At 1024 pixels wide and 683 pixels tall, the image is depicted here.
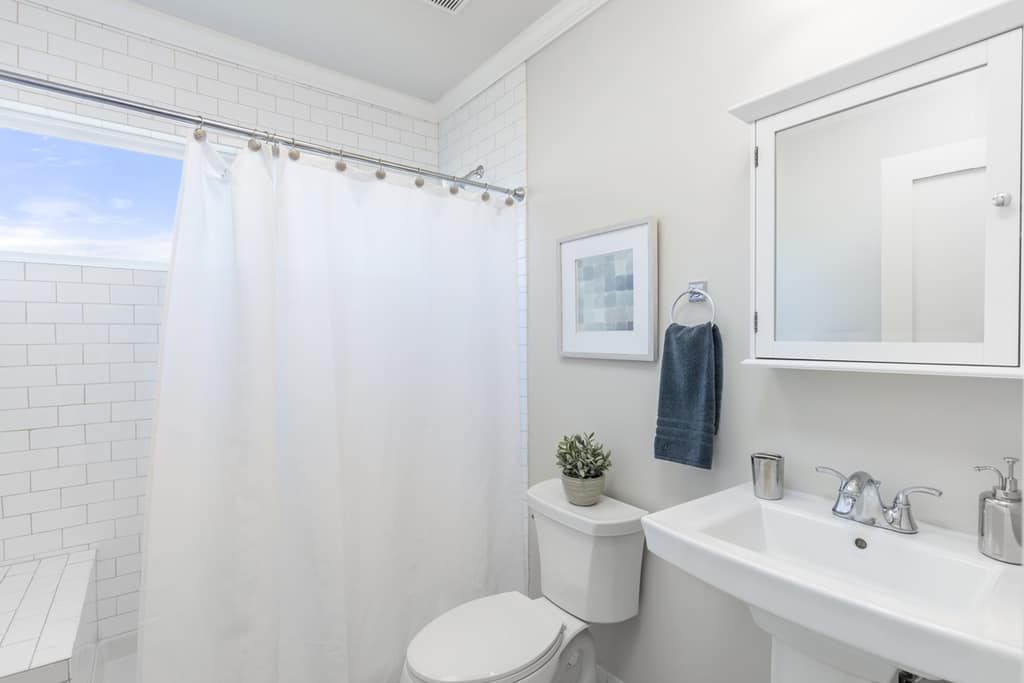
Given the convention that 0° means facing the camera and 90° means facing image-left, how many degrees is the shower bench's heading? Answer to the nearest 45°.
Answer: approximately 270°

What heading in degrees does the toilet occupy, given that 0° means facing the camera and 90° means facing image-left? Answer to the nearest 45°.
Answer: approximately 45°

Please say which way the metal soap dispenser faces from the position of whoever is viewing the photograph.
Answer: facing to the left of the viewer

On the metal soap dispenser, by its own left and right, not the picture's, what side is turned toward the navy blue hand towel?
front

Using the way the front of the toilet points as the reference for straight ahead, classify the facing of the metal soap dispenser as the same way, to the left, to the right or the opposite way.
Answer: to the right

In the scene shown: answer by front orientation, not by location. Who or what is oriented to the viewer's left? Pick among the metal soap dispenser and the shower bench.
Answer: the metal soap dispenser

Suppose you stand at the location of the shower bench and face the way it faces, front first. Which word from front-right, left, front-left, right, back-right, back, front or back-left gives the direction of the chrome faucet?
front-right

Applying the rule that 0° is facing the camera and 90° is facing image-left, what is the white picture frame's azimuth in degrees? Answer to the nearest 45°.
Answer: approximately 45°

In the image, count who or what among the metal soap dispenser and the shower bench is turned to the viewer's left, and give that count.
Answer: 1

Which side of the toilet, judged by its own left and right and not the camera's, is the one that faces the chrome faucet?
left

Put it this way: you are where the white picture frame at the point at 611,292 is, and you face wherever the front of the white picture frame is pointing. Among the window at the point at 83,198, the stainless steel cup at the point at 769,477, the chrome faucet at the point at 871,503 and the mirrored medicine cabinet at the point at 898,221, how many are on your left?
3

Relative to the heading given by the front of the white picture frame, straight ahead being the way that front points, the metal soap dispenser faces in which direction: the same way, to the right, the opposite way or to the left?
to the right
